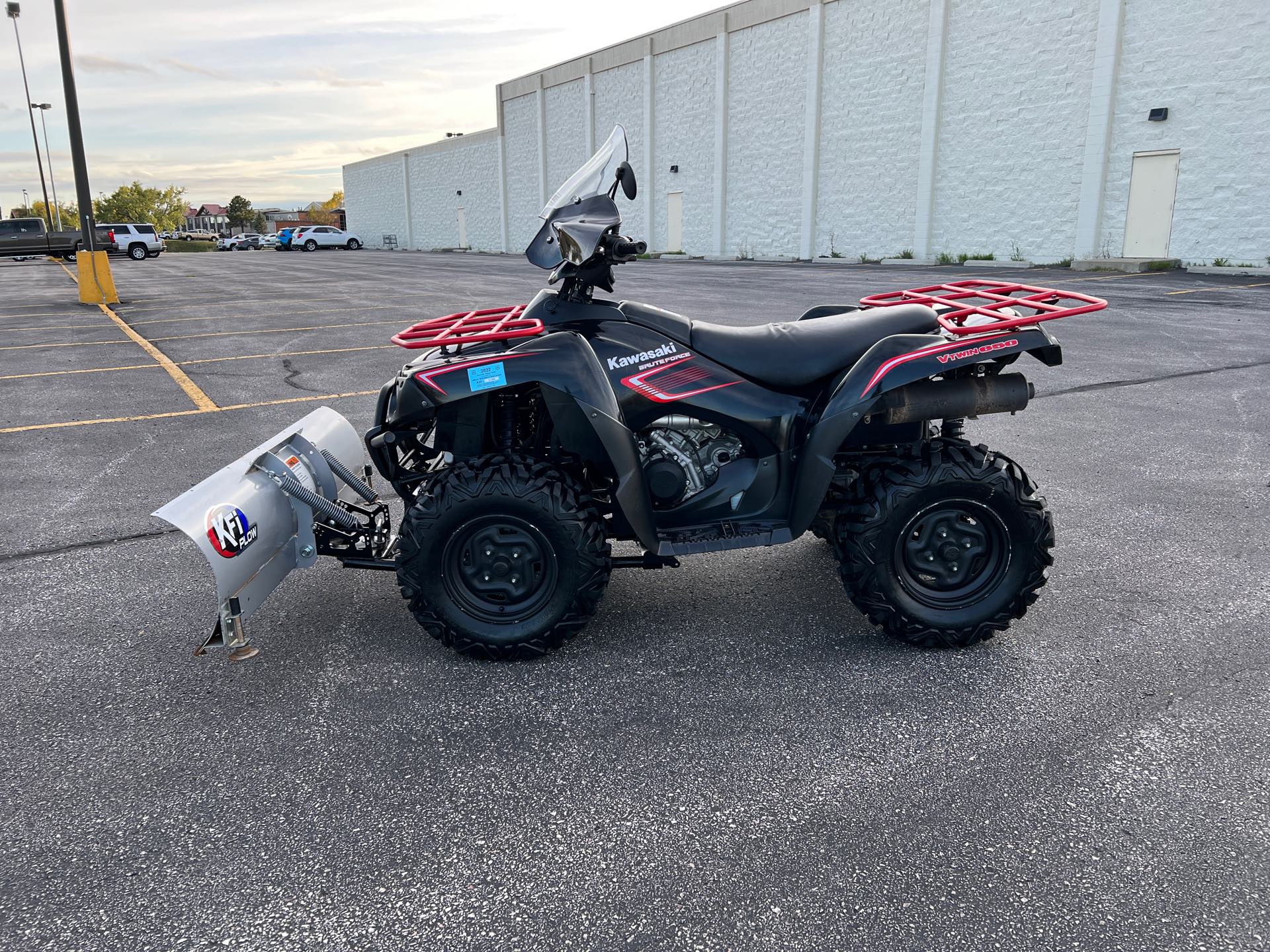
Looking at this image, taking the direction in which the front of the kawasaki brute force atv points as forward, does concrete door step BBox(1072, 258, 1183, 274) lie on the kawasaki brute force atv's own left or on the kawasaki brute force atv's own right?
on the kawasaki brute force atv's own right

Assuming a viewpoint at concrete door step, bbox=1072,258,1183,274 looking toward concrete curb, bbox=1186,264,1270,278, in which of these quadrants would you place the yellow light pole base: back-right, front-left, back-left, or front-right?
back-right

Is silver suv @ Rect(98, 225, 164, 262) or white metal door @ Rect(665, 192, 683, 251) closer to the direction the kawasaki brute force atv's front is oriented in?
the silver suv

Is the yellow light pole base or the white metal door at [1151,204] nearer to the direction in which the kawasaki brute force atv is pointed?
the yellow light pole base

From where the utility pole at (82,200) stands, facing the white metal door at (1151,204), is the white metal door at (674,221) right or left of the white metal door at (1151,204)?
left

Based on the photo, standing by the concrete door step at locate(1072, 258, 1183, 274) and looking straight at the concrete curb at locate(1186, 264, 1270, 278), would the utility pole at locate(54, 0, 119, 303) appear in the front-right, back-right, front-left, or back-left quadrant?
back-right

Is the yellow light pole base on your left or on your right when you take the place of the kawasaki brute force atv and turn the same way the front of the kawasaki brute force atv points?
on your right

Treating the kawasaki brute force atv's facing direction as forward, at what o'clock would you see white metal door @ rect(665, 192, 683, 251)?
The white metal door is roughly at 3 o'clock from the kawasaki brute force atv.

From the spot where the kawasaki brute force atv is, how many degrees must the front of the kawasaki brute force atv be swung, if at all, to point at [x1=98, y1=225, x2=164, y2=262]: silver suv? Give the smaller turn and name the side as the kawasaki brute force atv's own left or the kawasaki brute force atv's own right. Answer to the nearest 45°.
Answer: approximately 45° to the kawasaki brute force atv's own right

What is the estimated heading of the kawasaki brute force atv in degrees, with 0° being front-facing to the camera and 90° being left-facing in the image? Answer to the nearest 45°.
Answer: approximately 90°

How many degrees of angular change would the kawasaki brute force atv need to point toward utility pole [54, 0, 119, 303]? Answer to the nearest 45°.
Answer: approximately 45° to its right

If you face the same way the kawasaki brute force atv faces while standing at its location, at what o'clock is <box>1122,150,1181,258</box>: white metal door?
The white metal door is roughly at 4 o'clock from the kawasaki brute force atv.

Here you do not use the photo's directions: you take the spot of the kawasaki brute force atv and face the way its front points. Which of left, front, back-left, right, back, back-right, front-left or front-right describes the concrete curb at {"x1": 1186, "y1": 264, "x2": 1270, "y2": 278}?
back-right
